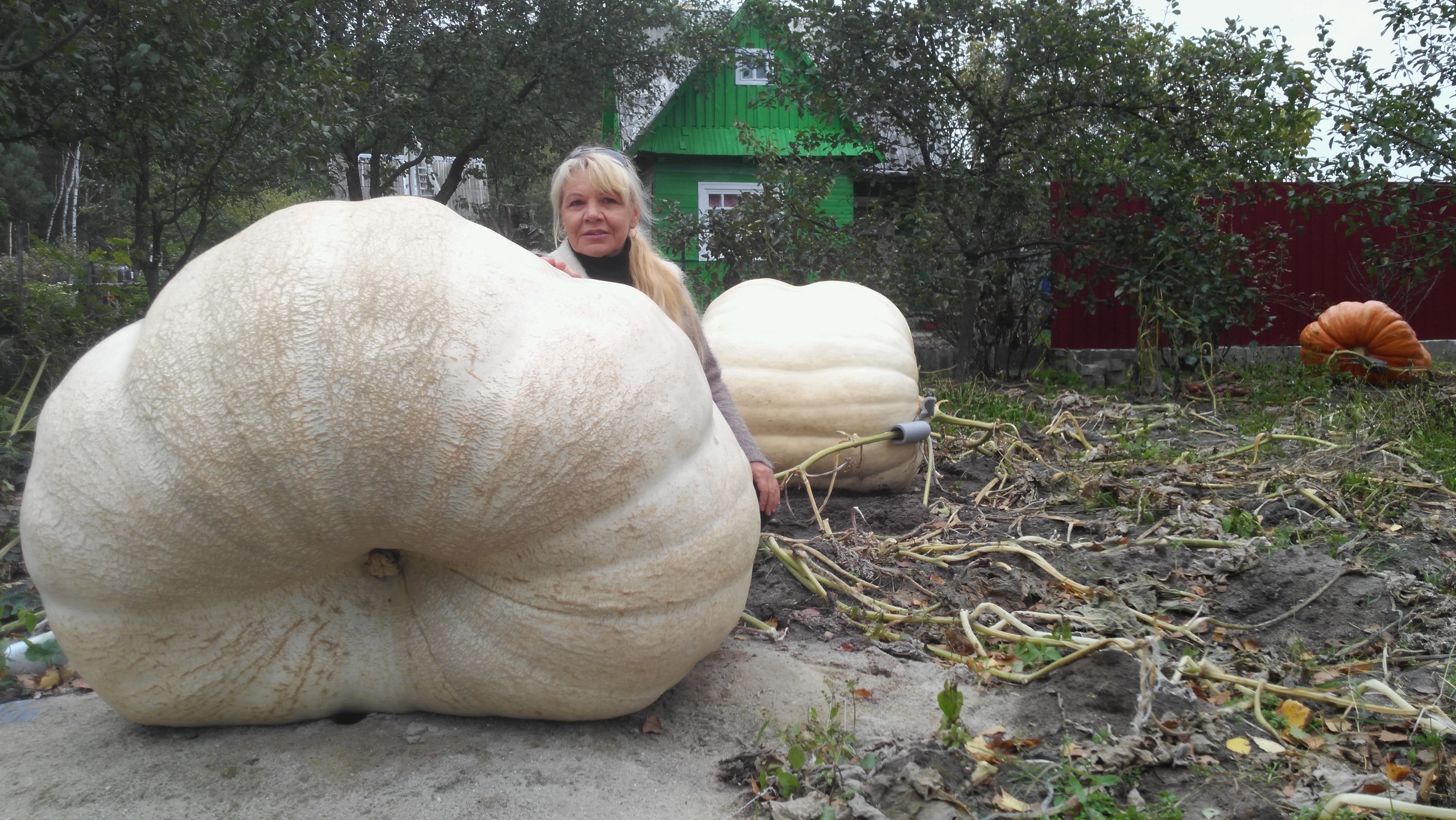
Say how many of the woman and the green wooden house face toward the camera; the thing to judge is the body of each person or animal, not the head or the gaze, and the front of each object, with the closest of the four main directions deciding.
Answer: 2

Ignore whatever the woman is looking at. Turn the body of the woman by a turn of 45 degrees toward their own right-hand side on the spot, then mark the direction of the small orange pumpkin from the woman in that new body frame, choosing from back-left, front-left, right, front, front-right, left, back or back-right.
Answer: back

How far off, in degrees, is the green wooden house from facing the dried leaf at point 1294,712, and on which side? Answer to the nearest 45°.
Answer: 0° — it already faces it

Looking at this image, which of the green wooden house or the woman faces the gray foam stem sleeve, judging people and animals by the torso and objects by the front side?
the green wooden house

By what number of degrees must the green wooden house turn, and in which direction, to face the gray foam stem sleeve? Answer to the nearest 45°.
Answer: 0° — it already faces it

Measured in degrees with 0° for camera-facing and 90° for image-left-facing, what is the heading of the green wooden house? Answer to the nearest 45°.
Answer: approximately 0°

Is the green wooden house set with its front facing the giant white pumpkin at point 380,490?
yes

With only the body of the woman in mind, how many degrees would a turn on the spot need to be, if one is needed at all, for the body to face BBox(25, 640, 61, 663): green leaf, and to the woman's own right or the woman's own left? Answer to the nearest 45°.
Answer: approximately 45° to the woman's own right

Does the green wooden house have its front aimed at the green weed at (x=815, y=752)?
yes

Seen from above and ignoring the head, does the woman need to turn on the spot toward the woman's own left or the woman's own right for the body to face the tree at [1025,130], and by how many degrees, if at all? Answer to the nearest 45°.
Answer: approximately 135° to the woman's own left

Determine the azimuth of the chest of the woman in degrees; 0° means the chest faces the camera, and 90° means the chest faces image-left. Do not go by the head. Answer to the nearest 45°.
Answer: approximately 0°
